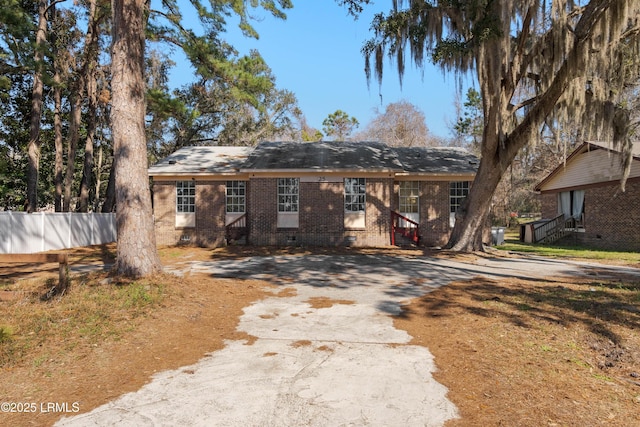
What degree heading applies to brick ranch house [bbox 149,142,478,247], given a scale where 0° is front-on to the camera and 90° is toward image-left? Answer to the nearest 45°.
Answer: approximately 0°

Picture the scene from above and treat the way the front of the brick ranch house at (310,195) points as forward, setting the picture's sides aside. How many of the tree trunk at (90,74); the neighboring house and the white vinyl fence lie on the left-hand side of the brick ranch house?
1

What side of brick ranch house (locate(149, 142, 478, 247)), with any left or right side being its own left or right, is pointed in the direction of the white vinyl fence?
right

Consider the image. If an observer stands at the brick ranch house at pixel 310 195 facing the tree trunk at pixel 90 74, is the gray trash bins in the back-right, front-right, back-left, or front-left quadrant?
back-right

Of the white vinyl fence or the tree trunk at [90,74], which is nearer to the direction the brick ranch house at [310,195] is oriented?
the white vinyl fence

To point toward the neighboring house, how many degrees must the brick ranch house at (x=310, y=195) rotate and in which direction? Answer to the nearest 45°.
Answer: approximately 90° to its left

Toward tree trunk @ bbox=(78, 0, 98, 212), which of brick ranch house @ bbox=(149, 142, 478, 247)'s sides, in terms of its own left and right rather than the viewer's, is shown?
right
